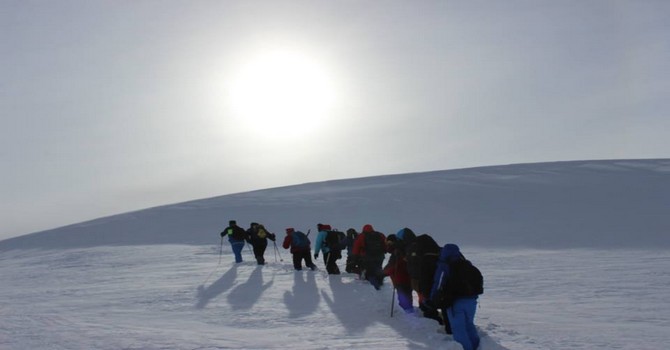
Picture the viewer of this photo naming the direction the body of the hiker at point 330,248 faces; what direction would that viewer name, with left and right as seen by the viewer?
facing away from the viewer and to the left of the viewer

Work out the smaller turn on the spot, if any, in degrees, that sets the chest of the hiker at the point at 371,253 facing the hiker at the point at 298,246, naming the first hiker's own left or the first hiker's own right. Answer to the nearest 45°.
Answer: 0° — they already face them

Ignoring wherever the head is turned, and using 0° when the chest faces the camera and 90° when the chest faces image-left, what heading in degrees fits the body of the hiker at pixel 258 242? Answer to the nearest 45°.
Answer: approximately 135°

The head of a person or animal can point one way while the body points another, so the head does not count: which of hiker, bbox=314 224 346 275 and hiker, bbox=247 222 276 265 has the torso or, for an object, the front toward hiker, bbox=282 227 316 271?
hiker, bbox=314 224 346 275

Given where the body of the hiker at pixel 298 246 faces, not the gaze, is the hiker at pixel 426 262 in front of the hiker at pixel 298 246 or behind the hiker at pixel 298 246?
behind

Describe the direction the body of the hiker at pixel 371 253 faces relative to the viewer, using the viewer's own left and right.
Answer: facing away from the viewer and to the left of the viewer

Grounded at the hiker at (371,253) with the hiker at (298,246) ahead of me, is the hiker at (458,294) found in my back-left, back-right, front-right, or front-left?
back-left

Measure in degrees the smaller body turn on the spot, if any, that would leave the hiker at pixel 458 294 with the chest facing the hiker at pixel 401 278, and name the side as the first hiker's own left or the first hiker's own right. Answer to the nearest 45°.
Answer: approximately 45° to the first hiker's own right

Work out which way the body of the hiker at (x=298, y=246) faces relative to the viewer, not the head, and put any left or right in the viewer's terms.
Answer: facing away from the viewer and to the left of the viewer

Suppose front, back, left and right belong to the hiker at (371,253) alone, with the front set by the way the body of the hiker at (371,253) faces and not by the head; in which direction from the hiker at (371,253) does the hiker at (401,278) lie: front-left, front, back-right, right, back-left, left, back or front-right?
back-left
